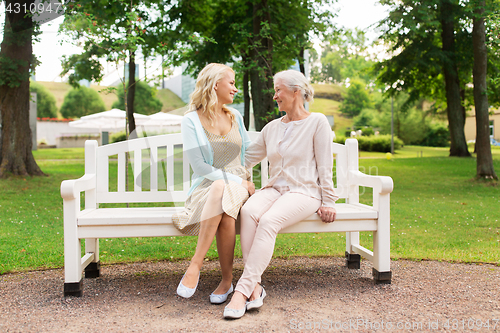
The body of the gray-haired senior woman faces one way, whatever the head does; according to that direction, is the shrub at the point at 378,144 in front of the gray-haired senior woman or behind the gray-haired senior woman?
behind

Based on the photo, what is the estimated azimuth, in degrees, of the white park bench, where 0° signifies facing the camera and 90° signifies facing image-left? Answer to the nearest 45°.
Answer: approximately 0°

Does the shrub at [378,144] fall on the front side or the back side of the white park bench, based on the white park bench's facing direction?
on the back side

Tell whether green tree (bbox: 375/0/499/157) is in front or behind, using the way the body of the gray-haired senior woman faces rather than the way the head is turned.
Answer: behind

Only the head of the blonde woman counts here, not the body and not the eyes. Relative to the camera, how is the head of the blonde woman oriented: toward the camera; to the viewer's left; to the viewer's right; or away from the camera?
to the viewer's right

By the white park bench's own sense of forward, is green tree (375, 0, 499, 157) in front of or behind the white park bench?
behind

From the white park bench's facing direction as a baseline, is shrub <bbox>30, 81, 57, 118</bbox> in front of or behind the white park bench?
behind
